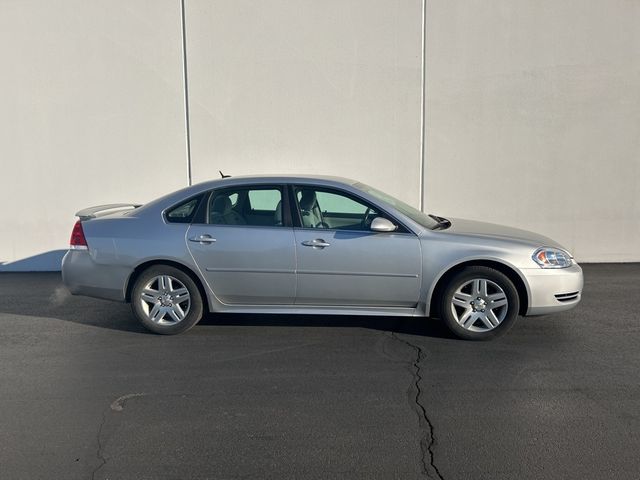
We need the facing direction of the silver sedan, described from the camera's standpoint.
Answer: facing to the right of the viewer
